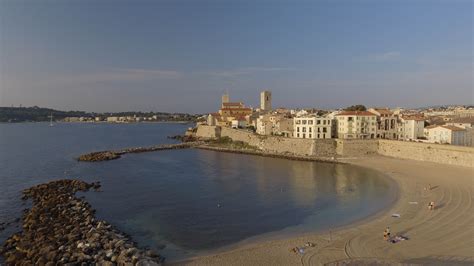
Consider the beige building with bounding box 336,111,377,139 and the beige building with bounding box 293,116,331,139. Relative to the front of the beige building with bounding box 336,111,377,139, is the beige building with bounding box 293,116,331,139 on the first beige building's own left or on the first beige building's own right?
on the first beige building's own right

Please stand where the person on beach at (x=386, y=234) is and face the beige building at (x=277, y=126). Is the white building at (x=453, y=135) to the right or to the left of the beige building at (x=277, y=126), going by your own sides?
right

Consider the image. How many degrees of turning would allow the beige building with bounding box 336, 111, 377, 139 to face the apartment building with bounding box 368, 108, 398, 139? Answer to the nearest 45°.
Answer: approximately 135° to its left

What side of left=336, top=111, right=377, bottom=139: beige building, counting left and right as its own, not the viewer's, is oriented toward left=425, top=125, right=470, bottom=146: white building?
left

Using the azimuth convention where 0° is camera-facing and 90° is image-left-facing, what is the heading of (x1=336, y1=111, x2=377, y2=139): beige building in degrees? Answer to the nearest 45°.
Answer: approximately 0°

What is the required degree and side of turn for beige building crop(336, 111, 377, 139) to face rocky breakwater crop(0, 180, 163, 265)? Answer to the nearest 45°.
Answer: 0° — it already faces it

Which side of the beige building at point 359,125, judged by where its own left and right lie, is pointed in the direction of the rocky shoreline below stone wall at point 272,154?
right

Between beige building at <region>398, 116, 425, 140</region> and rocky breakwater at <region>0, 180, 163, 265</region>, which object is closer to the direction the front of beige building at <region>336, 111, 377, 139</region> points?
the rocky breakwater

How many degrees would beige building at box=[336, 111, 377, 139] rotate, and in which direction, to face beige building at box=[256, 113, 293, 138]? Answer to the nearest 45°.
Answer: approximately 135° to its right

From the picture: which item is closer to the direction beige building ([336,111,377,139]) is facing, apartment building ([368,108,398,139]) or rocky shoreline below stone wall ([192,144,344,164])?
the rocky shoreline below stone wall
